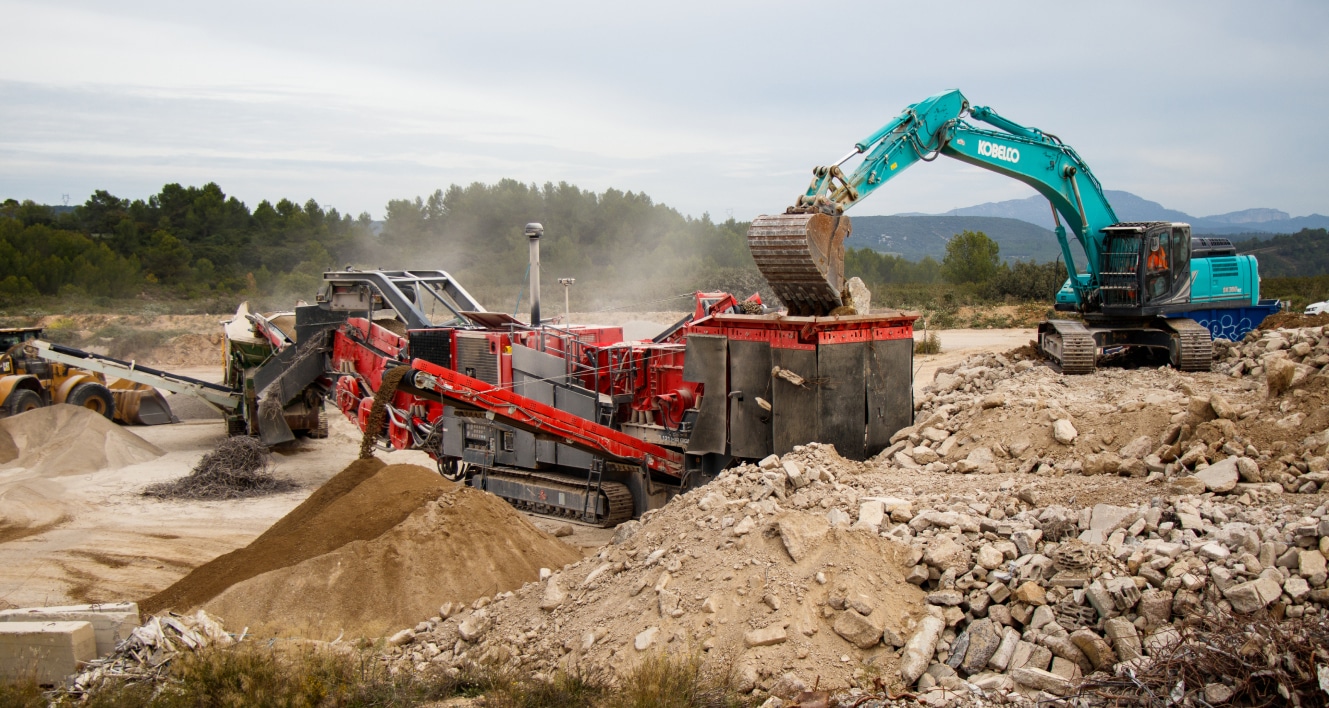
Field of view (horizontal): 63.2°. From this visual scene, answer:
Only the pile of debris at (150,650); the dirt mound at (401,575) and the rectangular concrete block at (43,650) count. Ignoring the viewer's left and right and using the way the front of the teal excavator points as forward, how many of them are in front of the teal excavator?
3

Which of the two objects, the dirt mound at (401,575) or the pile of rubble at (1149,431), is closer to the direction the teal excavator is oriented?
the dirt mound

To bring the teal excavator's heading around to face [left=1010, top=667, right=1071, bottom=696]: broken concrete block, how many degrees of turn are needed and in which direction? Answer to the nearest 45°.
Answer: approximately 45° to its left

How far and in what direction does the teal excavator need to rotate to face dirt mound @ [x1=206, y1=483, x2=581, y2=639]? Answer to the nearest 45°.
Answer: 0° — it already faces it

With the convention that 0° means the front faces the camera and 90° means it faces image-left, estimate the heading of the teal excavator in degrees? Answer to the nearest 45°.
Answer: approximately 45°

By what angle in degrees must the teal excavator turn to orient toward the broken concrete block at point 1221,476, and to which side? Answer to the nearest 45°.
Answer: approximately 45° to its left

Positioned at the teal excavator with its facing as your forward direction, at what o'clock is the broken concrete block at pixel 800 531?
The broken concrete block is roughly at 11 o'clock from the teal excavator.

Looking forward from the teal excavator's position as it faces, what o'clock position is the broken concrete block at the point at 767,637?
The broken concrete block is roughly at 11 o'clock from the teal excavator.

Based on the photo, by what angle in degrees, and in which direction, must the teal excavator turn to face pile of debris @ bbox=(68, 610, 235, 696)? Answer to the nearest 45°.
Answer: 0° — it already faces it

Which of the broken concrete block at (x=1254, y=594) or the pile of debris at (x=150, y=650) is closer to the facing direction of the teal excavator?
the pile of debris

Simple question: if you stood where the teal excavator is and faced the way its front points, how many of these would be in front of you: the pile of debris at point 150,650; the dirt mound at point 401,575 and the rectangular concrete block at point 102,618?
3

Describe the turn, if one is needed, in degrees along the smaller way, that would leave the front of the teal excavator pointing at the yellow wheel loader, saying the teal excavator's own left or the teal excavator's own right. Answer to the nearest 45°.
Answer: approximately 45° to the teal excavator's own right
